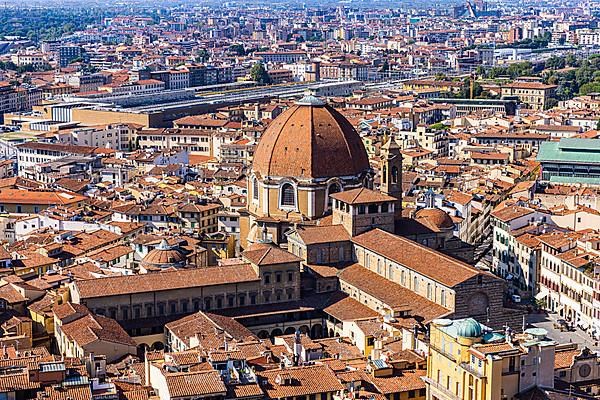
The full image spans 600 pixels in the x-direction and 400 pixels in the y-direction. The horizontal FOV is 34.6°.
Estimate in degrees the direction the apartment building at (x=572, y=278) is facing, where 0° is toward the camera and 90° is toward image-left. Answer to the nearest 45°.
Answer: approximately 45°

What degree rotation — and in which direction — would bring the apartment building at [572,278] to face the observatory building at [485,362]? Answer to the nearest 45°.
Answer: approximately 45° to its left
